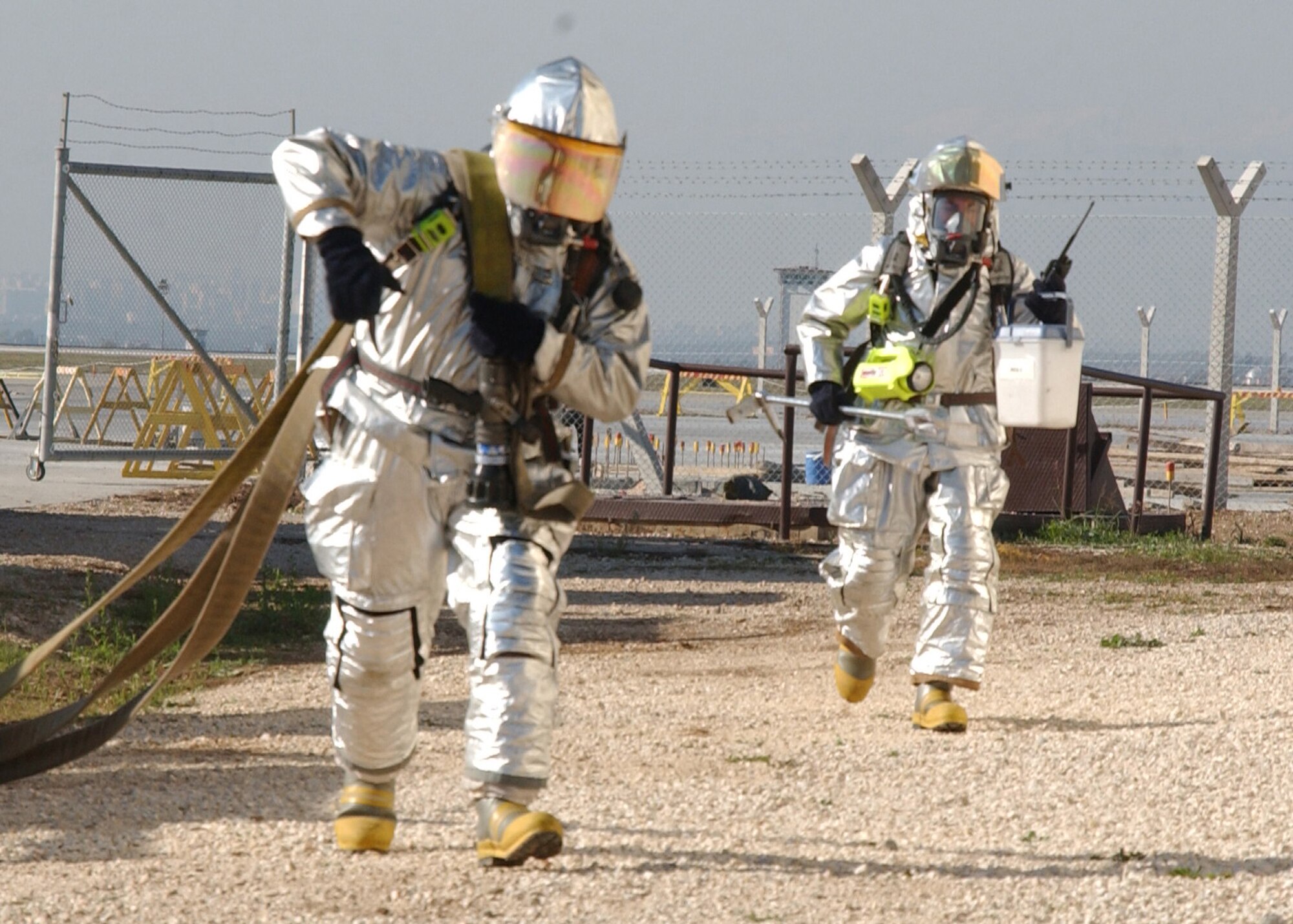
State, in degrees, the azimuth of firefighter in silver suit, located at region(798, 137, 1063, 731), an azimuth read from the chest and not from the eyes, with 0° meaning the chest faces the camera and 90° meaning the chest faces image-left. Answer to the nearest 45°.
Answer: approximately 0°

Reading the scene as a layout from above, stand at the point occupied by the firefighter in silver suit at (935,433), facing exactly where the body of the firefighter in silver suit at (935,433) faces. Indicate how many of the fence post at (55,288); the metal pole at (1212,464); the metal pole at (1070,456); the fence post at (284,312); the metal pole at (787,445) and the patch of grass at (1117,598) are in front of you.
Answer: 0

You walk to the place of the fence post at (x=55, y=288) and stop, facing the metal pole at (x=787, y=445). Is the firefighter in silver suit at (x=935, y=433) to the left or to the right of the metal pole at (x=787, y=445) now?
right

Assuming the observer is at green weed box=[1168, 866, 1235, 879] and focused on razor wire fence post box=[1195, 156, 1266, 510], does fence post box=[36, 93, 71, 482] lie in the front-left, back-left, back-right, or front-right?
front-left

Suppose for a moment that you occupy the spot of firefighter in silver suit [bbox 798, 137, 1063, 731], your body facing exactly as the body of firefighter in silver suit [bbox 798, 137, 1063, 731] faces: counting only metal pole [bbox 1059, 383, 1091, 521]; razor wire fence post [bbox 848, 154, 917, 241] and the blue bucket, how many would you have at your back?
3

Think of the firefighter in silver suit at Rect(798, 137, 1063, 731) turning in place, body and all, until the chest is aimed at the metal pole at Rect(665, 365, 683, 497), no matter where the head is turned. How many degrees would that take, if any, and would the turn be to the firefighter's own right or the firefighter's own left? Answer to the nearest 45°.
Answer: approximately 180°

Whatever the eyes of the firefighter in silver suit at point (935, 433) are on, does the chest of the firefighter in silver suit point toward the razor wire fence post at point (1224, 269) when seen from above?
no

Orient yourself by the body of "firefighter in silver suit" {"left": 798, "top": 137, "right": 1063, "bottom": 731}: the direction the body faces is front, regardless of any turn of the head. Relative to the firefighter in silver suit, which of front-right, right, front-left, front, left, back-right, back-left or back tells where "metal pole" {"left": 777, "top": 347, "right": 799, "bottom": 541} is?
back

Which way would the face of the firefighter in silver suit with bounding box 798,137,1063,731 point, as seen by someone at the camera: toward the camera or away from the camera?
toward the camera

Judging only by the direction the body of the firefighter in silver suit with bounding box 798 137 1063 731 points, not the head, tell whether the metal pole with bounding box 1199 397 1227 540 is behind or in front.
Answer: behind

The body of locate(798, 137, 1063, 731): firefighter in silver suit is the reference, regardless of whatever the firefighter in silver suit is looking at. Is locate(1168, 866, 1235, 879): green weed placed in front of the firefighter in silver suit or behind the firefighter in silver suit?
in front

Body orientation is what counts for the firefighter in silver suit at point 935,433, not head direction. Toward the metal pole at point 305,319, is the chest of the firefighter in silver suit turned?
no

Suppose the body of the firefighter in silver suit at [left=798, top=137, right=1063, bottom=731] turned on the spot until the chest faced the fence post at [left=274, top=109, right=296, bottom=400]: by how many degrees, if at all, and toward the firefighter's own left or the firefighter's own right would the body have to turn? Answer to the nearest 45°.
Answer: approximately 135° to the firefighter's own right

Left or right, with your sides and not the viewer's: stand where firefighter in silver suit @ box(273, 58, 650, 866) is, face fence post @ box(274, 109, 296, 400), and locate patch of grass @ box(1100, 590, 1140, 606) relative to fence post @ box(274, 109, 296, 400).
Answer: right

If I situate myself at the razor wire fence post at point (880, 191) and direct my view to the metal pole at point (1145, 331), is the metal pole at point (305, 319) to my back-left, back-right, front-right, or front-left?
back-left

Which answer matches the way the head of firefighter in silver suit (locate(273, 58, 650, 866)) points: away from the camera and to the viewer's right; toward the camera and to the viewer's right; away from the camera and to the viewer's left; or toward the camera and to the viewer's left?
toward the camera and to the viewer's right

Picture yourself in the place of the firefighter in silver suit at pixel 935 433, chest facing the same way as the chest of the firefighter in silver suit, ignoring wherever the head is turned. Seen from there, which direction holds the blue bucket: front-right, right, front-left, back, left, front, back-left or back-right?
back

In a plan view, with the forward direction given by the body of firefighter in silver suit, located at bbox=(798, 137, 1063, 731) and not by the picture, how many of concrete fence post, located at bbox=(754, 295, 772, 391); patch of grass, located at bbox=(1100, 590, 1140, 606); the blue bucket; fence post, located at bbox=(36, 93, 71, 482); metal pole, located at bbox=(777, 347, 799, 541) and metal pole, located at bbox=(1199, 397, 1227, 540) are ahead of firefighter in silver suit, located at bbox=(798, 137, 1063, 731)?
0

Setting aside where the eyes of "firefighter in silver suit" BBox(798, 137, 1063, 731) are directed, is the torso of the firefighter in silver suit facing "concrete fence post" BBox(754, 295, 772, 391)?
no

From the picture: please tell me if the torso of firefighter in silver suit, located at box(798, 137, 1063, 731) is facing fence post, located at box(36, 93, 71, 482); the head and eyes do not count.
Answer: no
